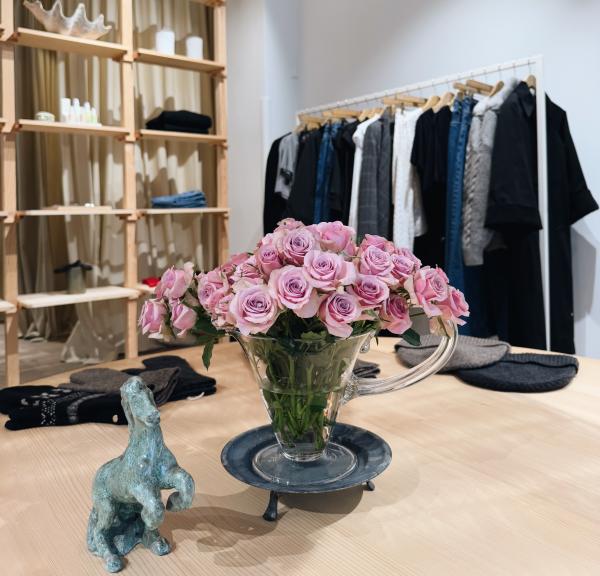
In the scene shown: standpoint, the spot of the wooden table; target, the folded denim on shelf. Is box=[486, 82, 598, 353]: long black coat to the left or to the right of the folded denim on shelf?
right

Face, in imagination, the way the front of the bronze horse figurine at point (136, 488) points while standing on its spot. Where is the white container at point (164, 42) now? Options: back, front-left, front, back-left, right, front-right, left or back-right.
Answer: back-left

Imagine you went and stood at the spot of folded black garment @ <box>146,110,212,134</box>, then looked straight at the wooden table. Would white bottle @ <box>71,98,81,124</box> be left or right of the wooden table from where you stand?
right

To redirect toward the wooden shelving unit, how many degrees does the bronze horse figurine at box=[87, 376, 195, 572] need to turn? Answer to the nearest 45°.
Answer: approximately 135° to its left

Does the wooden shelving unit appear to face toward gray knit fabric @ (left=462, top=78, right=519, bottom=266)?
yes

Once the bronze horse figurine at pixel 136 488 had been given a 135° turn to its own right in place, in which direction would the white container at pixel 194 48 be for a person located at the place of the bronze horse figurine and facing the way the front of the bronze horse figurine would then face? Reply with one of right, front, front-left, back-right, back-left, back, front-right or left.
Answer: right

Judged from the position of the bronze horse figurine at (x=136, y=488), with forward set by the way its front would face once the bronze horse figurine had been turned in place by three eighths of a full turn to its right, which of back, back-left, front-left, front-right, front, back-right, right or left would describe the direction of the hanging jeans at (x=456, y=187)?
back-right
